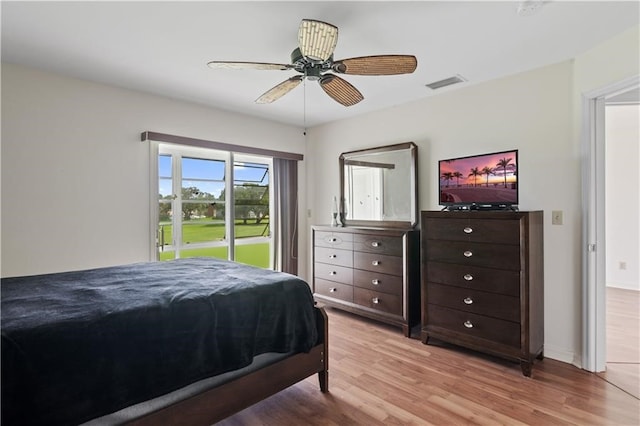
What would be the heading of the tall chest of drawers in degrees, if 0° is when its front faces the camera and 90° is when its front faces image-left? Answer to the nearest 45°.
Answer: approximately 45°

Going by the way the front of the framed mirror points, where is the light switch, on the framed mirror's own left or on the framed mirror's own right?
on the framed mirror's own left

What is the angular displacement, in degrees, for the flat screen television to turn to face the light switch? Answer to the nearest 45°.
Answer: approximately 135° to its left

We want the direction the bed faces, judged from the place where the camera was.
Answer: facing away from the viewer and to the right of the viewer

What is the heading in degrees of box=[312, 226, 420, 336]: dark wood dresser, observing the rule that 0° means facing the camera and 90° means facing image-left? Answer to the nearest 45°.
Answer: approximately 45°

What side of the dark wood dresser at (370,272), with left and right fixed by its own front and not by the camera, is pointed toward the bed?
front

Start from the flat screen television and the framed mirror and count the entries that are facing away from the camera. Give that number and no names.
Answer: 0

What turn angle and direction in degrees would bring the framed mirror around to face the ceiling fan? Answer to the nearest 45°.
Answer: approximately 45° to its left

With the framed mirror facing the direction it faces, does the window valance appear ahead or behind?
ahead

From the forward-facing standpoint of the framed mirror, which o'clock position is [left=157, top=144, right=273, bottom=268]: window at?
The window is roughly at 1 o'clock from the framed mirror.
